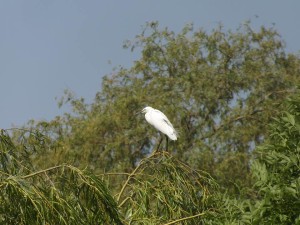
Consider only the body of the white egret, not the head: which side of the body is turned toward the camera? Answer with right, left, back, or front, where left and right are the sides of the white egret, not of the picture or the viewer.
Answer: left
